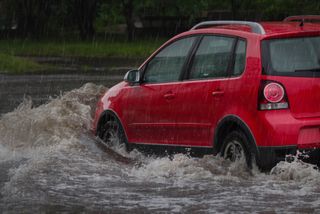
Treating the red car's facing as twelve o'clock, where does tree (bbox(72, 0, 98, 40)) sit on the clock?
The tree is roughly at 1 o'clock from the red car.

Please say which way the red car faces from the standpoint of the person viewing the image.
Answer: facing away from the viewer and to the left of the viewer
